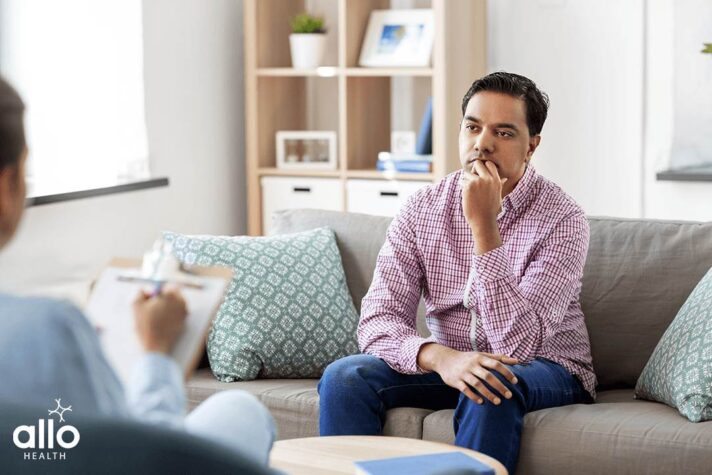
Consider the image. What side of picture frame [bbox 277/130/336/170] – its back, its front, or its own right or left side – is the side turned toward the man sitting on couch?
front

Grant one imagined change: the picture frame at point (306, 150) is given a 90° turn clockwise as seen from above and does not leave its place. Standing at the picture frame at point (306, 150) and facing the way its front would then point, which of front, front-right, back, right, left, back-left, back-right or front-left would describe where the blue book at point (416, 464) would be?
left

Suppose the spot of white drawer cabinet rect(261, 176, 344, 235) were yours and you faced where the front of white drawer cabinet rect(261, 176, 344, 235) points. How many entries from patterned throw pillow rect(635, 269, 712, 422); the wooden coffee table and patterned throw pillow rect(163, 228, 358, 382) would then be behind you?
0

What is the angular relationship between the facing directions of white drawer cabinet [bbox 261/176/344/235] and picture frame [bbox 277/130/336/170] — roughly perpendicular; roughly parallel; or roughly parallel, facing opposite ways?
roughly parallel

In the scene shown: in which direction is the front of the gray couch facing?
toward the camera

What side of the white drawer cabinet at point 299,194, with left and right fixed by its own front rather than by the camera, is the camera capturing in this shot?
front

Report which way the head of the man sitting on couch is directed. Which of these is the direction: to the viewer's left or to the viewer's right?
to the viewer's left

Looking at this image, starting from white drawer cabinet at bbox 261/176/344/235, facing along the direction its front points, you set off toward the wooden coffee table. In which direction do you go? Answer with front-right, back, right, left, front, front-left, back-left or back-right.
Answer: front

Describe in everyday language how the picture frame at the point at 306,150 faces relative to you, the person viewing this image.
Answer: facing the viewer

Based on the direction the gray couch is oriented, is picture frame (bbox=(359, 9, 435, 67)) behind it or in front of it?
behind

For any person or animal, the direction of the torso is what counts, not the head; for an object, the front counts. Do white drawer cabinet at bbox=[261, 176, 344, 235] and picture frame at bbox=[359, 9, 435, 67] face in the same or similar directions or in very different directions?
same or similar directions
